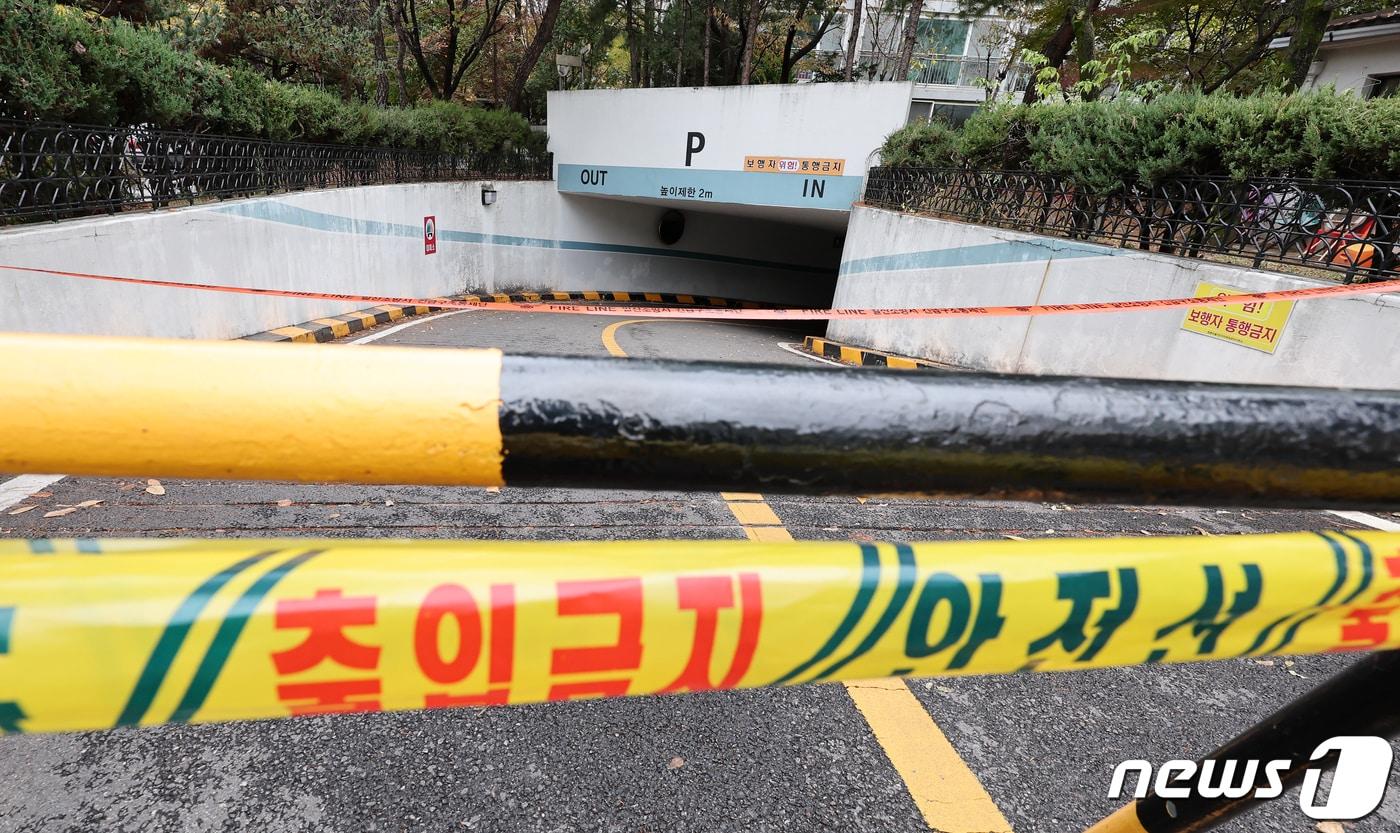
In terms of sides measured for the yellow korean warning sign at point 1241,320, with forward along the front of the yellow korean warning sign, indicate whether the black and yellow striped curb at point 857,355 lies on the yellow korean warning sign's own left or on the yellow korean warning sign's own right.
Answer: on the yellow korean warning sign's own right

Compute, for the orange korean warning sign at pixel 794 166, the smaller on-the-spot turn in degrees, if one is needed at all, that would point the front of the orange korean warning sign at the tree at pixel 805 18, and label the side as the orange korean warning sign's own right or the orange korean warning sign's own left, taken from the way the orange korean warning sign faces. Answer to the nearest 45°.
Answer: approximately 180°

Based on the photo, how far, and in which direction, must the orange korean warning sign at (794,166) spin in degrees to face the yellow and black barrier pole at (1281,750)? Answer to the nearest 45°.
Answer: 0° — it already faces it

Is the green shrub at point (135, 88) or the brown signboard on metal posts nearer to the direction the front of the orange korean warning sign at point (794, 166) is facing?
the green shrub

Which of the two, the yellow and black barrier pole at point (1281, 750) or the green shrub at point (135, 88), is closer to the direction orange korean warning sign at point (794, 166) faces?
the yellow and black barrier pole

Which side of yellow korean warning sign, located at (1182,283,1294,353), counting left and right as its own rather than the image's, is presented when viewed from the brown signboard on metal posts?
right

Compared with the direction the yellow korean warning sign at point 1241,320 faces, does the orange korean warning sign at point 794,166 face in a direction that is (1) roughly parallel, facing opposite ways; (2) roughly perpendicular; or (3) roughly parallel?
roughly perpendicular

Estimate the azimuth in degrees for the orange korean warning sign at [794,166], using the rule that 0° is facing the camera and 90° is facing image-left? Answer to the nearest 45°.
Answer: approximately 0°

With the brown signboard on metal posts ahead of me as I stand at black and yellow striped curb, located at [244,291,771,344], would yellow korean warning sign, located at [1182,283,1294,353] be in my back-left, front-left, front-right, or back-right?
back-right

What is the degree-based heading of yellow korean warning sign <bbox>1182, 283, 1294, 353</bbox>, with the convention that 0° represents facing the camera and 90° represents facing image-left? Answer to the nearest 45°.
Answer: approximately 45°

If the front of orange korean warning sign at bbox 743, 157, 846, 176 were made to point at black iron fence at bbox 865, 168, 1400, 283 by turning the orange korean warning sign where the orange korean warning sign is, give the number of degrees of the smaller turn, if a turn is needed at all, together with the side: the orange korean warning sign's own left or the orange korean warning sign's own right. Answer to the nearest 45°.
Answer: approximately 45° to the orange korean warning sign's own left
